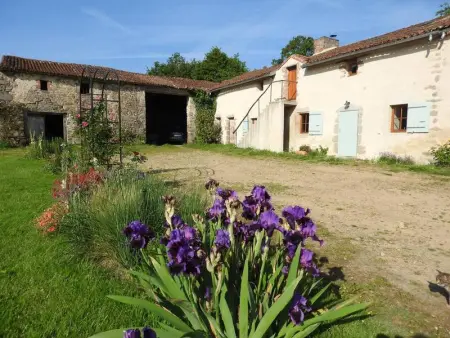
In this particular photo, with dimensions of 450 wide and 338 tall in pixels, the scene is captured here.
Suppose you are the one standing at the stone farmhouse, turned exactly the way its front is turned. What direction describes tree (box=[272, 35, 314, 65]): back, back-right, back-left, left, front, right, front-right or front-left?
back-right

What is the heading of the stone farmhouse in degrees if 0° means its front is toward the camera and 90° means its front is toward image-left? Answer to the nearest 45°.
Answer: approximately 45°

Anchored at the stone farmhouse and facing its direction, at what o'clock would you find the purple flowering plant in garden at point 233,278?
The purple flowering plant in garden is roughly at 11 o'clock from the stone farmhouse.

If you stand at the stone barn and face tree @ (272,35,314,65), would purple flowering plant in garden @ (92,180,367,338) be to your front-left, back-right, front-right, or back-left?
back-right

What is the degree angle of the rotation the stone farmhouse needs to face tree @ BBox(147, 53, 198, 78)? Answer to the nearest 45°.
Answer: approximately 135° to its right

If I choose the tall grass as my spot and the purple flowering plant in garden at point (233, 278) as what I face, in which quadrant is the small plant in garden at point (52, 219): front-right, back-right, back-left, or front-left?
back-right

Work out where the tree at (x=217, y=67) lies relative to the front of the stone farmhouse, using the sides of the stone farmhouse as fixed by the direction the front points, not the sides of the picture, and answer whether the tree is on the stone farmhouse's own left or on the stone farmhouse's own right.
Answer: on the stone farmhouse's own right

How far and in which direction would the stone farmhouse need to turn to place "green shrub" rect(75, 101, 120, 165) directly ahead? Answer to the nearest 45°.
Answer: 0° — it already faces it

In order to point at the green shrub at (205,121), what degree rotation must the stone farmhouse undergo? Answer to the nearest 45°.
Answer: approximately 90° to its right

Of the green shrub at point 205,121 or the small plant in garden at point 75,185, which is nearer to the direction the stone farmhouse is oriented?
the small plant in garden
